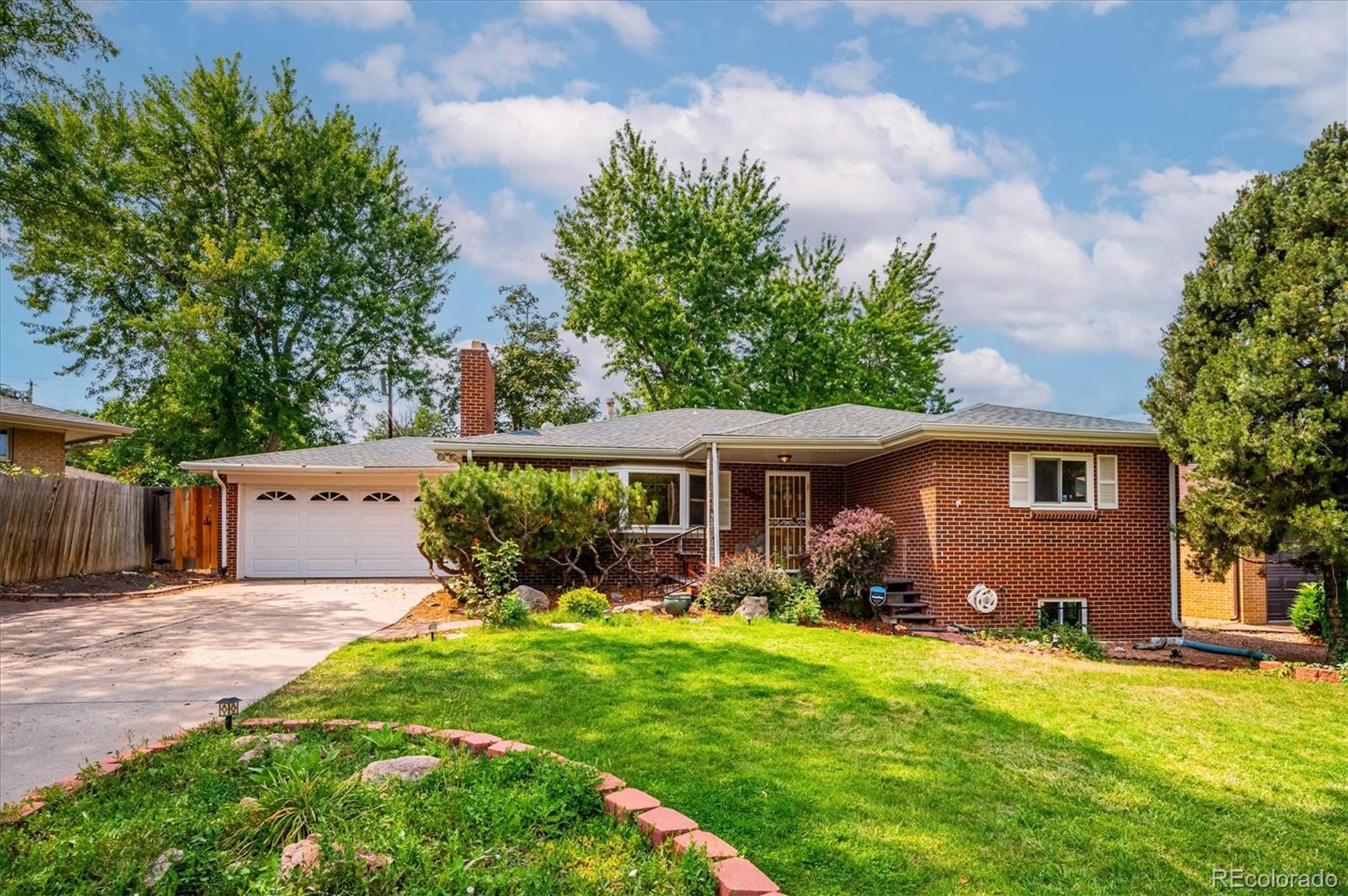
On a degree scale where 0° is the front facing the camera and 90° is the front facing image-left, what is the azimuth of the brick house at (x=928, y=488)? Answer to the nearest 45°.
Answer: approximately 0°

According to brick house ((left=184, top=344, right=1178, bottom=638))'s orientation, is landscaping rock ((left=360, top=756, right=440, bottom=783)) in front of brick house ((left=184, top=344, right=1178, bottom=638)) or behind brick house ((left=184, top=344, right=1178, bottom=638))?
in front

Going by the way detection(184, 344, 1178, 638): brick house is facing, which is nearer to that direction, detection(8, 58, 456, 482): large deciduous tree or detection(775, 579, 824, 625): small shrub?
the small shrub

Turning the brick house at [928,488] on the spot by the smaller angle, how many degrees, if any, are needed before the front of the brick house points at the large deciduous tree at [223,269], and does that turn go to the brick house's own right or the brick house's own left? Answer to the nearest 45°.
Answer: approximately 135° to the brick house's own right

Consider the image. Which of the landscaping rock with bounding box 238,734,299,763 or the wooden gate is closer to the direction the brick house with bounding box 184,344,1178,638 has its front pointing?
the landscaping rock

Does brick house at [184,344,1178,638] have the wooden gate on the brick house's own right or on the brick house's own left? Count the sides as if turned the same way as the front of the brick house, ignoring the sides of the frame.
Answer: on the brick house's own right

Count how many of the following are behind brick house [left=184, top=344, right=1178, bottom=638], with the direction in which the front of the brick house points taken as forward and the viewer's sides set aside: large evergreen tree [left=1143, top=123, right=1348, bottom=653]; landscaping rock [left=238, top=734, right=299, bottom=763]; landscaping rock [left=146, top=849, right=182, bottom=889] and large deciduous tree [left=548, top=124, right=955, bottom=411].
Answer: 1

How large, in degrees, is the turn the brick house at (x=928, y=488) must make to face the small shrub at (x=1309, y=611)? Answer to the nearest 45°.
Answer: approximately 90° to its left

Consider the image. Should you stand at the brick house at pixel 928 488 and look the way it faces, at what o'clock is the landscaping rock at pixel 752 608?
The landscaping rock is roughly at 2 o'clock from the brick house.

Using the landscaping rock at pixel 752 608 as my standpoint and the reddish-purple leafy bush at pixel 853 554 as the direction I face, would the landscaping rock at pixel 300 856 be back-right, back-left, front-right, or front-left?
back-right

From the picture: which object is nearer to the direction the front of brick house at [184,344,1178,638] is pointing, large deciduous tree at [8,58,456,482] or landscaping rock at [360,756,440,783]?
the landscaping rock

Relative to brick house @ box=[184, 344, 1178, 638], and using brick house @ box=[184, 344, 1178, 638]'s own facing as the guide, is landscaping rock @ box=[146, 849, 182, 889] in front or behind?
in front

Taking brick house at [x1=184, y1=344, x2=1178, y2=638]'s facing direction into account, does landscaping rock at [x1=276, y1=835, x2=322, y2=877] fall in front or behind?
in front

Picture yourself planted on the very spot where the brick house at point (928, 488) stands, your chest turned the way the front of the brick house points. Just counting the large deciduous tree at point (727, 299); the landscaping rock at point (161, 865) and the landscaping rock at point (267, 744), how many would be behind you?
1

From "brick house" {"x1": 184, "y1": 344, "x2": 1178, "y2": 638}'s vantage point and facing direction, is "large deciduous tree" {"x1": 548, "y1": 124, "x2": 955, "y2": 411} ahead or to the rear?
to the rear
